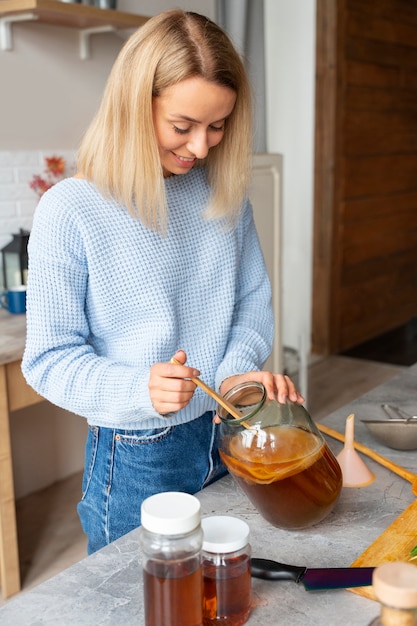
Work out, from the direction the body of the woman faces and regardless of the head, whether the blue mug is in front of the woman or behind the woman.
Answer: behind

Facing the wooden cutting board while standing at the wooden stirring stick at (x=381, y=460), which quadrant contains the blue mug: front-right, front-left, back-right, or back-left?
back-right

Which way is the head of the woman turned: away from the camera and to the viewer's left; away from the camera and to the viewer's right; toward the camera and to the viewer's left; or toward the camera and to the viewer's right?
toward the camera and to the viewer's right

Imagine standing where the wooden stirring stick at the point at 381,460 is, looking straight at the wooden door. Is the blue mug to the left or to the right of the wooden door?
left

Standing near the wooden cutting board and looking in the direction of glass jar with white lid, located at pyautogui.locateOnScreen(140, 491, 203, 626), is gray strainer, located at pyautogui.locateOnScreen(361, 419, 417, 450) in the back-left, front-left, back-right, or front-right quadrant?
back-right

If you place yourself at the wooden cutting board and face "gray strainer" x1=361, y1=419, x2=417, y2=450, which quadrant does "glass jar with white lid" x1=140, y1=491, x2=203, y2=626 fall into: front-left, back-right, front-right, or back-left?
back-left

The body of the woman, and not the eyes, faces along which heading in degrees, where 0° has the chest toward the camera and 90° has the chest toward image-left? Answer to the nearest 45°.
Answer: approximately 315°
